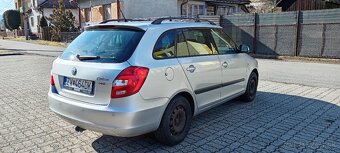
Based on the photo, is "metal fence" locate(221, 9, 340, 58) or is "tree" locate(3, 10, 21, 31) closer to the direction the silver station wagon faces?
the metal fence

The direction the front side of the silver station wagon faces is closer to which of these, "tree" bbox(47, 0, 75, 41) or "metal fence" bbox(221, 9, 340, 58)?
the metal fence

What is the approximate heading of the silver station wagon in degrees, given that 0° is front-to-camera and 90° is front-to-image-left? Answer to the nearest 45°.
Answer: approximately 225°

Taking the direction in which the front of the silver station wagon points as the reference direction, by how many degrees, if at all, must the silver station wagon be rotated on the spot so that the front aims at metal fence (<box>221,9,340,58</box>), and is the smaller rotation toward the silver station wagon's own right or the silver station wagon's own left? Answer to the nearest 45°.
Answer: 0° — it already faces it

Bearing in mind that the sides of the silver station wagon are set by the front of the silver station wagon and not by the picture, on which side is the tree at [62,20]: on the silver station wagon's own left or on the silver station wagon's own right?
on the silver station wagon's own left

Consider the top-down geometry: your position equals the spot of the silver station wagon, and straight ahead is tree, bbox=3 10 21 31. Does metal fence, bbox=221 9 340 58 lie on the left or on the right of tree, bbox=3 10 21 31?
right

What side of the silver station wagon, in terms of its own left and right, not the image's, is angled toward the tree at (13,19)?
left
